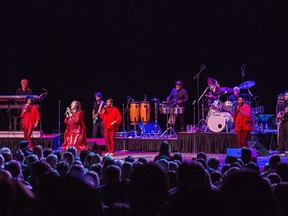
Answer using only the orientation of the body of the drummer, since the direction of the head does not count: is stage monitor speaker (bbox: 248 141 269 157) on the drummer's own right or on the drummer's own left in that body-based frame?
on the drummer's own left

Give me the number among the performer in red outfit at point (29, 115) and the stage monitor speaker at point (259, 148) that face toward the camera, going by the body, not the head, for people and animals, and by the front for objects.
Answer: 1

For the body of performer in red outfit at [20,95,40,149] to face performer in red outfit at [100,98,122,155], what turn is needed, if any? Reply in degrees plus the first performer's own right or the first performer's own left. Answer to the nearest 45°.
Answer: approximately 90° to the first performer's own left

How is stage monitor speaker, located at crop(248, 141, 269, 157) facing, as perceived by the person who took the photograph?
facing away from the viewer and to the right of the viewer

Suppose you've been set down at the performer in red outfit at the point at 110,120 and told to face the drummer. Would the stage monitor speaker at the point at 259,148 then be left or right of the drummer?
right

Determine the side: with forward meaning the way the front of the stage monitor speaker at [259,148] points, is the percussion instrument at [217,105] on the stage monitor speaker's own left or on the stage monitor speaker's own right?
on the stage monitor speaker's own left

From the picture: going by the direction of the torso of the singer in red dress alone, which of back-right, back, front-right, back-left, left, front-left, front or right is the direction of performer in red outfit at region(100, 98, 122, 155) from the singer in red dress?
back-left

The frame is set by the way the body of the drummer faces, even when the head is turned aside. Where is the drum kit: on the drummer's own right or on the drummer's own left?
on the drummer's own left

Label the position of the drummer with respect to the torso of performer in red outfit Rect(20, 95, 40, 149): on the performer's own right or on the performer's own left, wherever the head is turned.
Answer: on the performer's own left

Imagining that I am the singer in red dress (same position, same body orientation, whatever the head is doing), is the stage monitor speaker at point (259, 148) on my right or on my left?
on my left

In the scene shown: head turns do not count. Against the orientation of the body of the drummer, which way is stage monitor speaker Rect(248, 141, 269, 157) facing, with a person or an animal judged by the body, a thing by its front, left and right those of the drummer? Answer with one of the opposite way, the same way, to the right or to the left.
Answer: the opposite way

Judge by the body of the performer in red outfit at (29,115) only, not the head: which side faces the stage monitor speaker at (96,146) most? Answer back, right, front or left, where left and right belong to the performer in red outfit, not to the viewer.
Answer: left
